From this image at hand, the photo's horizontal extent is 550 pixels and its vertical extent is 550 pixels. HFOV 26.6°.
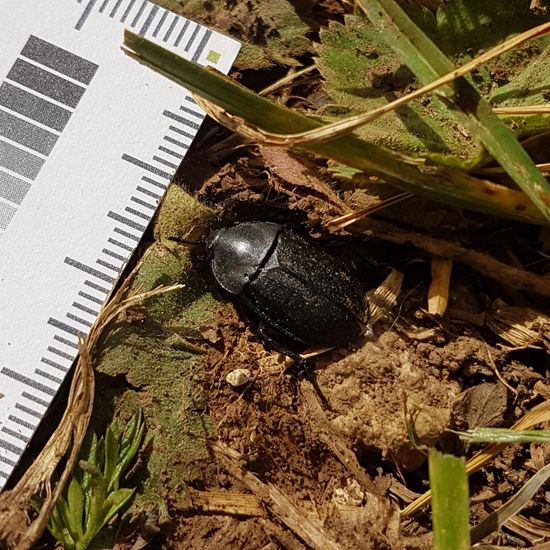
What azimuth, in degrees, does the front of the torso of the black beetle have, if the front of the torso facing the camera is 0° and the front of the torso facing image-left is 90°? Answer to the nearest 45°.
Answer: approximately 135°

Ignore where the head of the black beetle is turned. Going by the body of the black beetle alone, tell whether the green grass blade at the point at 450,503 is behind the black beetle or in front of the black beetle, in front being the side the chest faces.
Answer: behind
